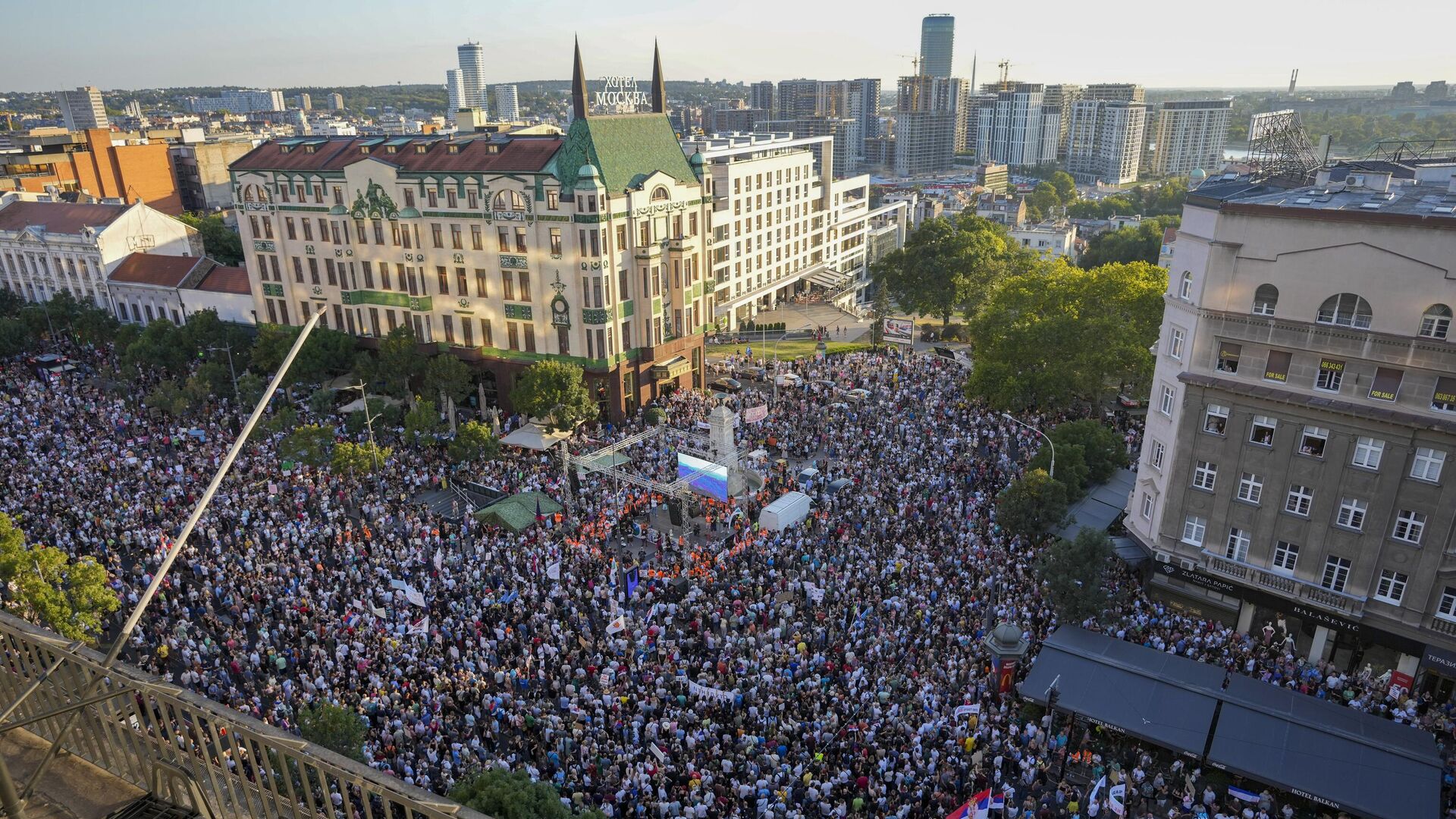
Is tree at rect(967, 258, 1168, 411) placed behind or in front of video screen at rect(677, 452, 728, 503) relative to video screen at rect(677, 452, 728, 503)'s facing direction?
behind

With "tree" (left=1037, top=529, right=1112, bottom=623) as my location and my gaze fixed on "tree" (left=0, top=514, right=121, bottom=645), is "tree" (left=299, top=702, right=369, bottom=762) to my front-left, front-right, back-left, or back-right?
front-left

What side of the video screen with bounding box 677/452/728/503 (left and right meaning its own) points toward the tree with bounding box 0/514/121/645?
front

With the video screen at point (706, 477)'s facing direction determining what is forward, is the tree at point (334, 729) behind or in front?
in front

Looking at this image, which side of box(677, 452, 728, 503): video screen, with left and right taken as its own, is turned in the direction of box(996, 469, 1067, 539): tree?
left

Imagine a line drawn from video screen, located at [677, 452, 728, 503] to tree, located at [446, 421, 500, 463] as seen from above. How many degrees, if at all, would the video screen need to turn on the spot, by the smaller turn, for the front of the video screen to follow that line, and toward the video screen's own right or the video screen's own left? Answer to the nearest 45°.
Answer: approximately 45° to the video screen's own right

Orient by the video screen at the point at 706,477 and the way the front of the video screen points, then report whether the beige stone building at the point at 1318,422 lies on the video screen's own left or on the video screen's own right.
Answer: on the video screen's own left

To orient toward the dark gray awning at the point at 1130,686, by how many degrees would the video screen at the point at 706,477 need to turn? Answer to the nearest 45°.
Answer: approximately 90° to its left

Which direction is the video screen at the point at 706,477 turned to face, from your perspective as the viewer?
facing the viewer and to the left of the viewer

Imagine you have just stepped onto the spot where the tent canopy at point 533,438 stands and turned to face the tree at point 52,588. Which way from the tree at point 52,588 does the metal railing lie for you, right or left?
left

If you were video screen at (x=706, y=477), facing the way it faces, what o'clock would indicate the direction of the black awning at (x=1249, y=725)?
The black awning is roughly at 9 o'clock from the video screen.

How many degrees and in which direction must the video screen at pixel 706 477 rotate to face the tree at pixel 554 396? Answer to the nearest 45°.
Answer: approximately 90° to its right

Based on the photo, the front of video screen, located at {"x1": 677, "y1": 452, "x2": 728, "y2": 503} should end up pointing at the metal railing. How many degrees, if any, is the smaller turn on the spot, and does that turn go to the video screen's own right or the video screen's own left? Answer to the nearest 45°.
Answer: approximately 45° to the video screen's own left

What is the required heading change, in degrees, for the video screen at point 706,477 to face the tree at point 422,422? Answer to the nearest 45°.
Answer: approximately 90° to its right

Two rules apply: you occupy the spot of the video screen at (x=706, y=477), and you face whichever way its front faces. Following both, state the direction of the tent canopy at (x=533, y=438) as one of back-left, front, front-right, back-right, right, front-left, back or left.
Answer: right

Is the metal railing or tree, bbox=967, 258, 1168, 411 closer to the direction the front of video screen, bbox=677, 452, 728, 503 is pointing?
the metal railing

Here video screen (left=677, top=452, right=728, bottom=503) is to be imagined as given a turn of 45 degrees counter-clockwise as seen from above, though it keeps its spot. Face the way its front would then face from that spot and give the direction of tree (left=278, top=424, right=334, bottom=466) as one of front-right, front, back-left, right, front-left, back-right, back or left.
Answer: right

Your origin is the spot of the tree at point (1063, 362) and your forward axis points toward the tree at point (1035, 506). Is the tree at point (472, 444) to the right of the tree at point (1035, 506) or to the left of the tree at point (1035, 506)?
right

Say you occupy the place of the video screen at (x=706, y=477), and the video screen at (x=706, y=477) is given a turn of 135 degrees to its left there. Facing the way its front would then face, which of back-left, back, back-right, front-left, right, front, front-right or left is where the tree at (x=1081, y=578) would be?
front-right

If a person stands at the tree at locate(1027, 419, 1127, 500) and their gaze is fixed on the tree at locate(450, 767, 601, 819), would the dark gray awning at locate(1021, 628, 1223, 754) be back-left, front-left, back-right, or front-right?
front-left

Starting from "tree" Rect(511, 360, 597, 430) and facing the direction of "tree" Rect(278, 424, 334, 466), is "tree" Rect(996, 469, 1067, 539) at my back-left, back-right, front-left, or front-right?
back-left

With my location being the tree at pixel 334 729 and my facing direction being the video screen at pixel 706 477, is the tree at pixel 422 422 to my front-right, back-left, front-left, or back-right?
front-left
